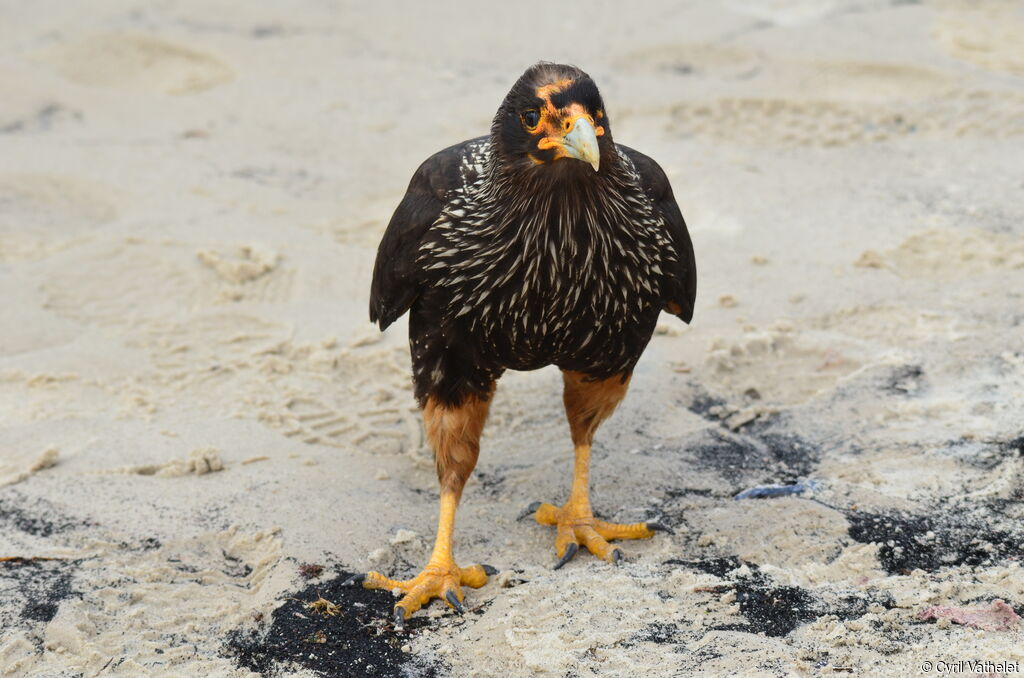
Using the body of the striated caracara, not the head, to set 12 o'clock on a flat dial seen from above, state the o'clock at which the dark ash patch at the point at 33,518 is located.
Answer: The dark ash patch is roughly at 3 o'clock from the striated caracara.

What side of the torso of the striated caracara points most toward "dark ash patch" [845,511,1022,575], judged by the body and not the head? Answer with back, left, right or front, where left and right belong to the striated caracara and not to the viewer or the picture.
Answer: left

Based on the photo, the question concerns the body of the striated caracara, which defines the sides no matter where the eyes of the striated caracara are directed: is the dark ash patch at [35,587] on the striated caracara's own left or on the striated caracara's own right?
on the striated caracara's own right

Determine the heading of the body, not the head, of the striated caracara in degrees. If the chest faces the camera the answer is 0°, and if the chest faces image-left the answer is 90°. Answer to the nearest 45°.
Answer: approximately 0°

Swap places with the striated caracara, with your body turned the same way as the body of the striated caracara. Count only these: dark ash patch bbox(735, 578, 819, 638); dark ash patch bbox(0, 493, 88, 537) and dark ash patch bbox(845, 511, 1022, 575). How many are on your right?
1
